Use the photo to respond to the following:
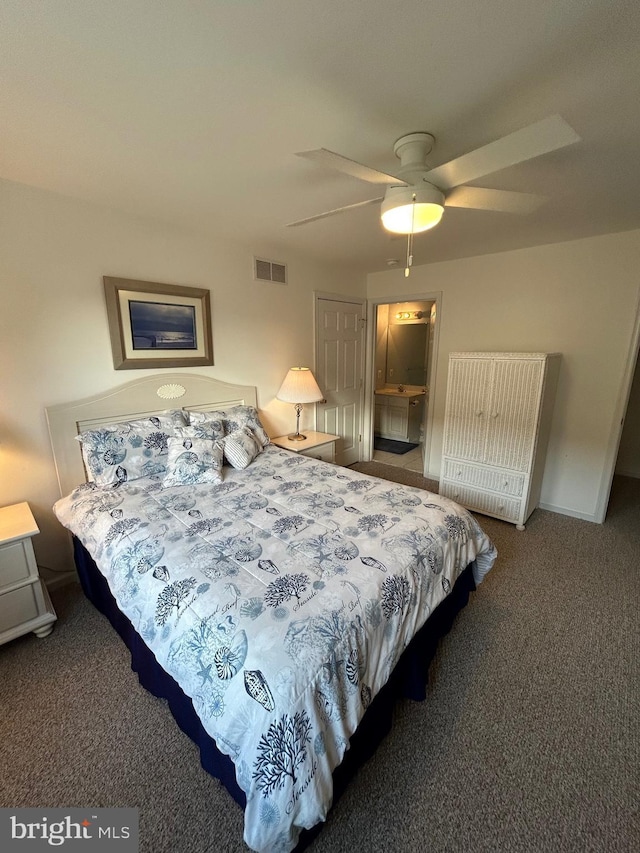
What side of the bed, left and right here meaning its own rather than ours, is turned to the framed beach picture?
back

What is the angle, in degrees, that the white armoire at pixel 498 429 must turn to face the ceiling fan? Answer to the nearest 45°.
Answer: approximately 45° to its left

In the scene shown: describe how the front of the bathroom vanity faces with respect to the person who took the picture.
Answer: facing the viewer and to the left of the viewer

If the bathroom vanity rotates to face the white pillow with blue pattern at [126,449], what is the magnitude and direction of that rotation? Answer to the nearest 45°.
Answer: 0° — it already faces it

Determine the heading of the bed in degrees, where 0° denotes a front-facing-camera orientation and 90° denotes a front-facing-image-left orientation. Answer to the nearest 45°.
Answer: approximately 315°

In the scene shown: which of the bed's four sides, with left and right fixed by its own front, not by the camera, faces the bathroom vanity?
left

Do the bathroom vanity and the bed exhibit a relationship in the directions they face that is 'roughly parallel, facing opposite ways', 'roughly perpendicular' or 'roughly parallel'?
roughly perpendicular

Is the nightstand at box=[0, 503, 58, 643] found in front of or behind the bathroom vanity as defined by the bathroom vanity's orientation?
in front

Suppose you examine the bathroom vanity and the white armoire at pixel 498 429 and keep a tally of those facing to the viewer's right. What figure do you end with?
0

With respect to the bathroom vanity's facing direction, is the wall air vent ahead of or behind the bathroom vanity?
ahead

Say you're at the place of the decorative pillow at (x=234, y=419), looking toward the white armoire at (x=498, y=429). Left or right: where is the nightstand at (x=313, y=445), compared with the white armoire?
left

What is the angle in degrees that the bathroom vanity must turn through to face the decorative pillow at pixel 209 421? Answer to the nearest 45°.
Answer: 0° — it already faces it

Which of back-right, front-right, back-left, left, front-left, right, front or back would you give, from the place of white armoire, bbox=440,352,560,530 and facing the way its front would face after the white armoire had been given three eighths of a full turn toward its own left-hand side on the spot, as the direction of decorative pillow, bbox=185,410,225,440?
back-right
